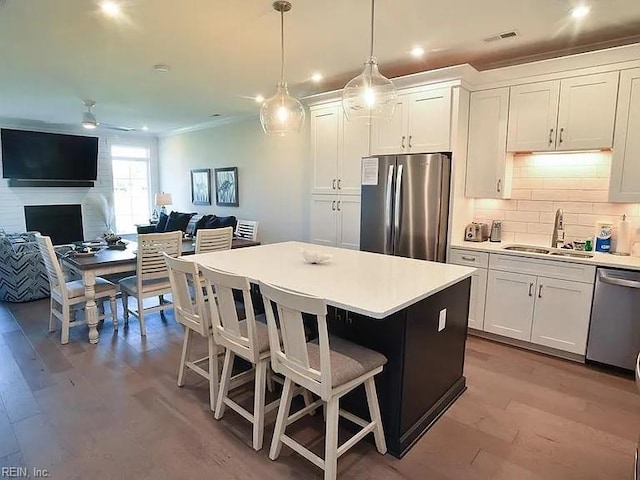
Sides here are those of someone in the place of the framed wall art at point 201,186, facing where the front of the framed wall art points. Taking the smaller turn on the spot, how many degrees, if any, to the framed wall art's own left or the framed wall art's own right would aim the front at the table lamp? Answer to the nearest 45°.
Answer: approximately 90° to the framed wall art's own right

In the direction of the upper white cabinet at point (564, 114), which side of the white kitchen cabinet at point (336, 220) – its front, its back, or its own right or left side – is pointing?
left

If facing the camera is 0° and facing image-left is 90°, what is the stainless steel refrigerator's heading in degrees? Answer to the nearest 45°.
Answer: approximately 45°

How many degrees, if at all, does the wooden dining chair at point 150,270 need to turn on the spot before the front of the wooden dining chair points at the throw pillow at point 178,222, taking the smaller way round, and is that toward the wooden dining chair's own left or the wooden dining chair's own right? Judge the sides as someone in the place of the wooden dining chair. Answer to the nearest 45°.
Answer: approximately 45° to the wooden dining chair's own right

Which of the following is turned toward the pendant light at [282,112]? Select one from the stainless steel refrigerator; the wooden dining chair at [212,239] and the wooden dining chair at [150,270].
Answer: the stainless steel refrigerator

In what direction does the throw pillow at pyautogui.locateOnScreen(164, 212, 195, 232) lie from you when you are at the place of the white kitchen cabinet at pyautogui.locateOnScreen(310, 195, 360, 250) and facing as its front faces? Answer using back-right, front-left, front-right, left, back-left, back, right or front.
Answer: right

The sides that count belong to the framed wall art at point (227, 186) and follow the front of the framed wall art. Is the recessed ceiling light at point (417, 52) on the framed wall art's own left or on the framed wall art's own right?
on the framed wall art's own left

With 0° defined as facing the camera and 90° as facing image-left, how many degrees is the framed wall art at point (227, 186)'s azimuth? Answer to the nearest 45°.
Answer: approximately 45°

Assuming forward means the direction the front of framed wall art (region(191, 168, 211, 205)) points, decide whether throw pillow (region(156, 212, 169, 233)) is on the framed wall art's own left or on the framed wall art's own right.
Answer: on the framed wall art's own right

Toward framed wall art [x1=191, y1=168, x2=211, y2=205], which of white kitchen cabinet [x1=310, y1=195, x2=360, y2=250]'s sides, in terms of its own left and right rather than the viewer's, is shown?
right

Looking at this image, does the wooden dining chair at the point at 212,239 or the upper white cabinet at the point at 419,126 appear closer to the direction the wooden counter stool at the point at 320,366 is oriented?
the upper white cabinet

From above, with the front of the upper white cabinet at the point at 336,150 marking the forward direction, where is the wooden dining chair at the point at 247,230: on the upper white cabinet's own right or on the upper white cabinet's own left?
on the upper white cabinet's own right

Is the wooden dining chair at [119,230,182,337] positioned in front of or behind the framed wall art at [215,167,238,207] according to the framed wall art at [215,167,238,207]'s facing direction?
in front
